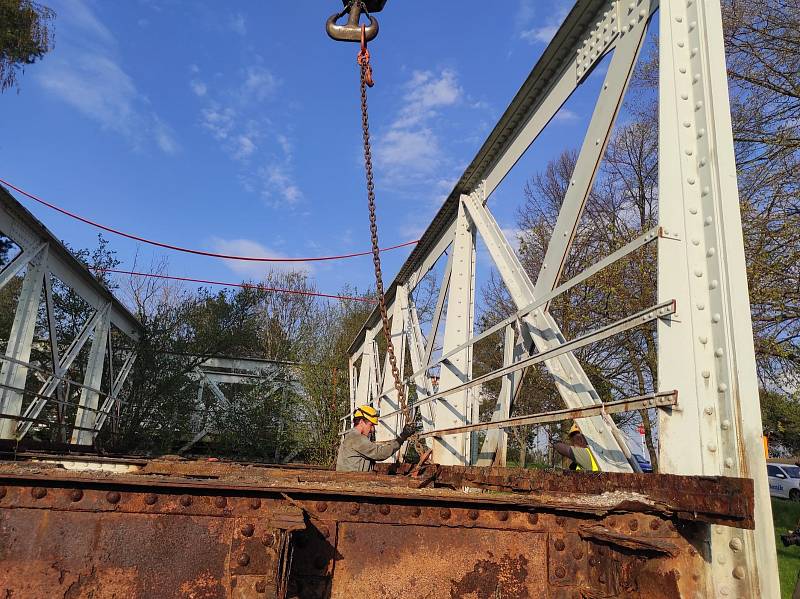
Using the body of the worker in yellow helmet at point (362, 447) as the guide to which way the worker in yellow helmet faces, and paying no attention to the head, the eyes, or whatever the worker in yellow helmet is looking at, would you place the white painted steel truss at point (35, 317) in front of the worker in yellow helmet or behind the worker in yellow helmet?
behind

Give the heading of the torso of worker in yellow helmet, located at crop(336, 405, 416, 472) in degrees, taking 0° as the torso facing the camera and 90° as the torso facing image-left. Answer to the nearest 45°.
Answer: approximately 270°

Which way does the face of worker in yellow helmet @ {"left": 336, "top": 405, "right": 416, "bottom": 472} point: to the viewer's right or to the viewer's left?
to the viewer's right

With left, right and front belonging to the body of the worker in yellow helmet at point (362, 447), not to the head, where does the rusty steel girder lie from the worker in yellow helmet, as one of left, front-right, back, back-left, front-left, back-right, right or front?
right

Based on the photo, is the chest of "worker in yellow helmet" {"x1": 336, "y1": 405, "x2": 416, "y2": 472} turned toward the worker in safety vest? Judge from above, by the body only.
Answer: yes

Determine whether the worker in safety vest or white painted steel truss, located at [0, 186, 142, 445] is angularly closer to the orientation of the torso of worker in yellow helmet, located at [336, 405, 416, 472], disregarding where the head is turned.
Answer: the worker in safety vest

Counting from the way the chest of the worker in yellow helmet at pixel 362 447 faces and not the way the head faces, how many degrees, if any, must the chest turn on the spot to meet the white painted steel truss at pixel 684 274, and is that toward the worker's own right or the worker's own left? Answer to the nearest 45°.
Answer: approximately 90° to the worker's own right

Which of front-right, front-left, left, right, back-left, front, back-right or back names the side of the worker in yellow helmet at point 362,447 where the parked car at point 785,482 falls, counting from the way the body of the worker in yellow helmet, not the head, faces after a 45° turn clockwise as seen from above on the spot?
left
